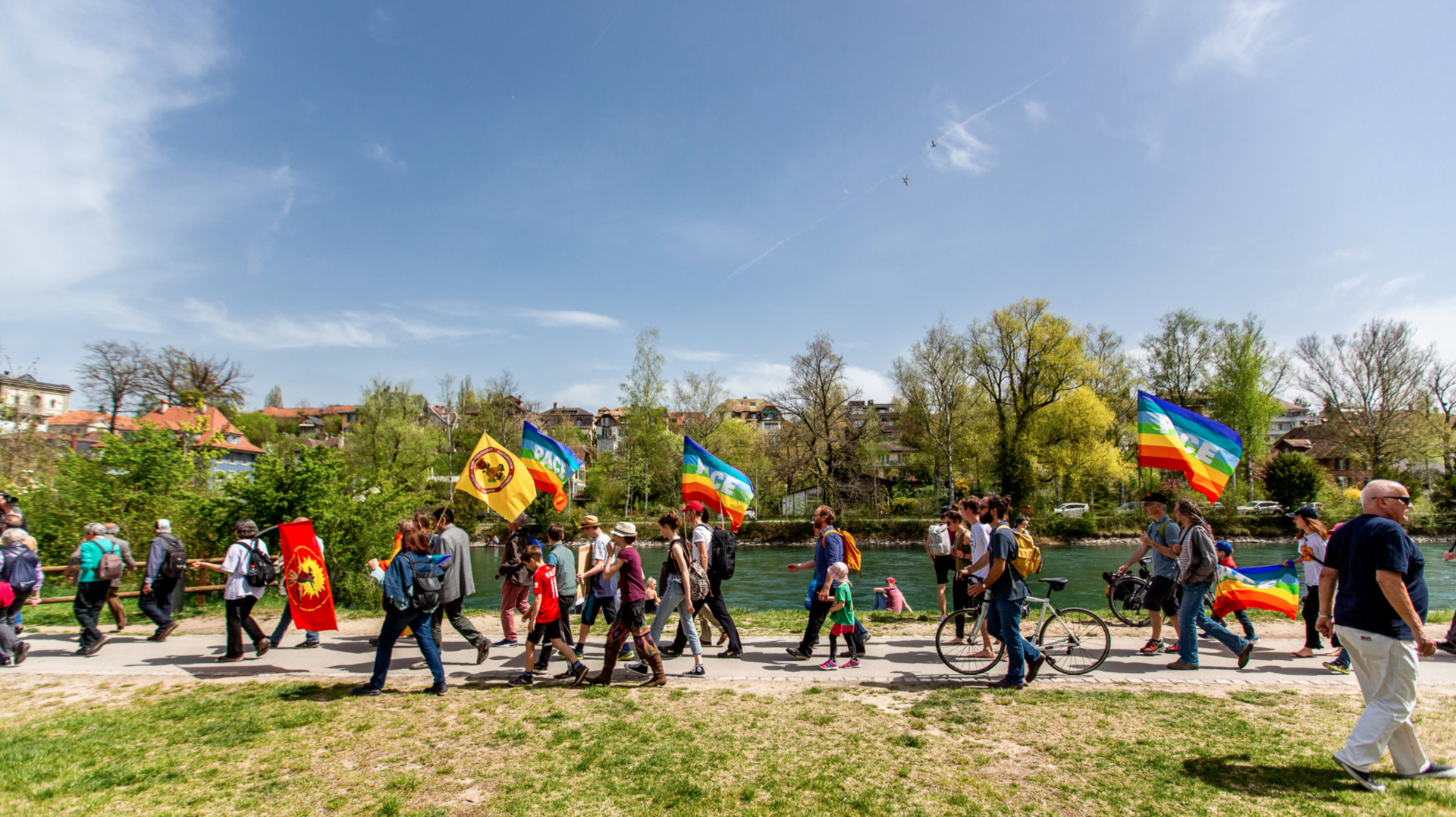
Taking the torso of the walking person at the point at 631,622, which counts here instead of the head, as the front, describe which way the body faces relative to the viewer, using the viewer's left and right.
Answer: facing to the left of the viewer

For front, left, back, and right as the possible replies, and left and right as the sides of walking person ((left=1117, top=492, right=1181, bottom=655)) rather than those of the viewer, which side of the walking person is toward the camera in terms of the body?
left

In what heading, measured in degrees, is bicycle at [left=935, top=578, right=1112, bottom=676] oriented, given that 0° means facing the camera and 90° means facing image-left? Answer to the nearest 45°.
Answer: approximately 90°

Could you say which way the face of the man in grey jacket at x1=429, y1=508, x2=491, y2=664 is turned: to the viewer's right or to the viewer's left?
to the viewer's left

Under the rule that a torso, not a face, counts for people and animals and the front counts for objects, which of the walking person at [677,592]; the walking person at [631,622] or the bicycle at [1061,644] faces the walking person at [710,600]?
the bicycle

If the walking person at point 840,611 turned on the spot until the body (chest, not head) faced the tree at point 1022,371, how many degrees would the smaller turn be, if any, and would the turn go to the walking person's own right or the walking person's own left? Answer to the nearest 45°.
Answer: approximately 90° to the walking person's own right

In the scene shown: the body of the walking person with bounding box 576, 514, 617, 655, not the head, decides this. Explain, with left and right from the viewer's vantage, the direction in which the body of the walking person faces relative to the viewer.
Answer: facing to the left of the viewer

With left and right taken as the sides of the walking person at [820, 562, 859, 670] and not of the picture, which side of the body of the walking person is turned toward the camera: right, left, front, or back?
left

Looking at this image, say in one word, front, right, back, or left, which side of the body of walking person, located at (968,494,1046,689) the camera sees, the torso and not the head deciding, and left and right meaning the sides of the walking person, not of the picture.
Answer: left

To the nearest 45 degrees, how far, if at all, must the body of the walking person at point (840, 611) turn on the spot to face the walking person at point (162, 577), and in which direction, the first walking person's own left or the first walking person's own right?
0° — they already face them
